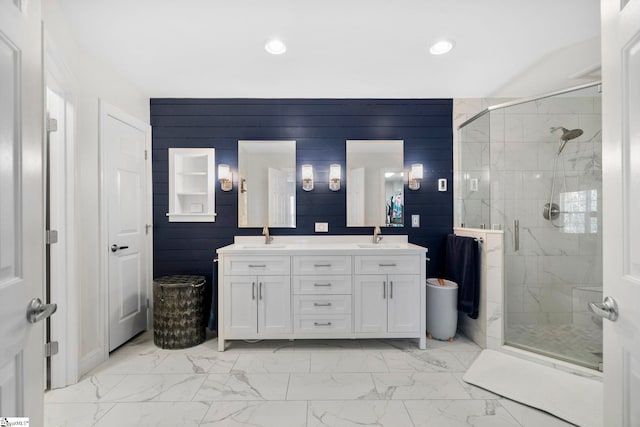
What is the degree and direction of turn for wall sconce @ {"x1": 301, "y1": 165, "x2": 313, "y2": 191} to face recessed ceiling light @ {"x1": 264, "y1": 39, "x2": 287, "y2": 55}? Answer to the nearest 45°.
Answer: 0° — it already faces it

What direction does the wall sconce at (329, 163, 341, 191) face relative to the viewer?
toward the camera

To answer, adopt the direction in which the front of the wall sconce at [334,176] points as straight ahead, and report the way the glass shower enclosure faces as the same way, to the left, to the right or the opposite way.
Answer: to the right

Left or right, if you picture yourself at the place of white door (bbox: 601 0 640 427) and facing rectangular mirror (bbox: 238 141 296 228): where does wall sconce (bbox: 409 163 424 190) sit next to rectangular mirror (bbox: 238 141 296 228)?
right

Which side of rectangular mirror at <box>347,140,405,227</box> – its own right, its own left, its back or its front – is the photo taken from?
front

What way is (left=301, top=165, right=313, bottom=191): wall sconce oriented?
toward the camera

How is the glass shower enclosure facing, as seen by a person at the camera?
facing the viewer and to the left of the viewer

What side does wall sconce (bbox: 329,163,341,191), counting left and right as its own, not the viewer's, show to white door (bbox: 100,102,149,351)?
right

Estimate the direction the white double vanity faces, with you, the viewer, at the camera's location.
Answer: facing the viewer

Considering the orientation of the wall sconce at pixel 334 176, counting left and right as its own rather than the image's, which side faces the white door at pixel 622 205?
front

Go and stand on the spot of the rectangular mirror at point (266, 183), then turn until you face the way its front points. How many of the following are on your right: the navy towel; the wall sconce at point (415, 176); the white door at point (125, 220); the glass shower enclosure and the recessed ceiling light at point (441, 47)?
1

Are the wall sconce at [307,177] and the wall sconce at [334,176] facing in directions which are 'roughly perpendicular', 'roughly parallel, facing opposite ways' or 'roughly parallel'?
roughly parallel

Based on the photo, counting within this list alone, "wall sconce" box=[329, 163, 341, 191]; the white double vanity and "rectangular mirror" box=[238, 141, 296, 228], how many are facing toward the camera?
3
